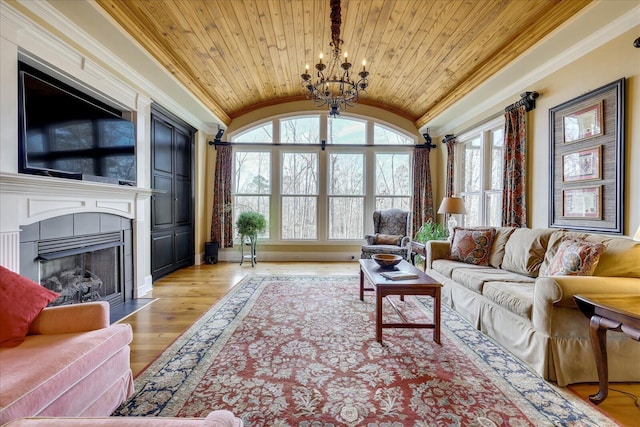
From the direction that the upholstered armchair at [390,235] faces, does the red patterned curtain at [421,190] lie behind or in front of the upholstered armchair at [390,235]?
behind

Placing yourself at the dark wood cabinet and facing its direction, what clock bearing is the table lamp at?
The table lamp is roughly at 1 o'clock from the dark wood cabinet.

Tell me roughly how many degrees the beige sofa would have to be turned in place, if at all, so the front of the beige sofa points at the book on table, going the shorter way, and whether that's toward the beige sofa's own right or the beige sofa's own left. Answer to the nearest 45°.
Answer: approximately 45° to the beige sofa's own right

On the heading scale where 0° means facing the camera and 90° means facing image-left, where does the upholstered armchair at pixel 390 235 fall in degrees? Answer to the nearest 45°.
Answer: approximately 45°

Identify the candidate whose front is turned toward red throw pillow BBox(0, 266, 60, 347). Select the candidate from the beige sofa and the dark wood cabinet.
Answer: the beige sofa

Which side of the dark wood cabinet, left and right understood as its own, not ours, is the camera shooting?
right

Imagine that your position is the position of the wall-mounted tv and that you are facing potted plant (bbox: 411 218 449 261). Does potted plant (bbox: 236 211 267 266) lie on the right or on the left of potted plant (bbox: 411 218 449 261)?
left

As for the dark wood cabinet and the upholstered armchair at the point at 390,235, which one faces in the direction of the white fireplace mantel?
the upholstered armchair

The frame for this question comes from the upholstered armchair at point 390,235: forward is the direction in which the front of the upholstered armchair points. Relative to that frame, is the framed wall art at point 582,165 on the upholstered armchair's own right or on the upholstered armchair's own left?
on the upholstered armchair's own left

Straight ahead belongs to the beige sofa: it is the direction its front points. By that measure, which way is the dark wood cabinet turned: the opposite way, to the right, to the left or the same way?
the opposite way
